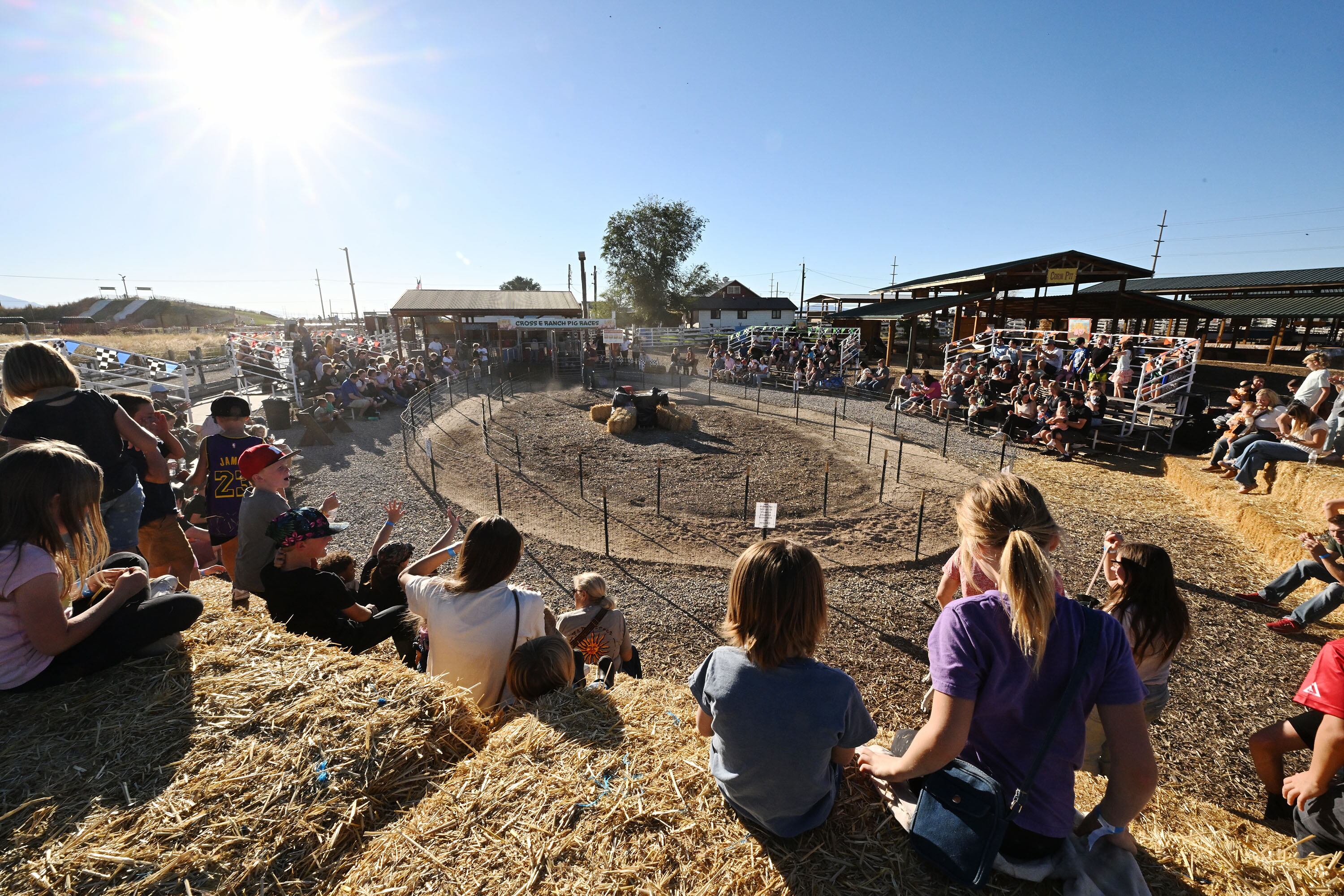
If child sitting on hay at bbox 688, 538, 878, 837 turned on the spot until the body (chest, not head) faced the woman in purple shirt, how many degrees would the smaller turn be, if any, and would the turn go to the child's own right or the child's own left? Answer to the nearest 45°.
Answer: approximately 90° to the child's own right

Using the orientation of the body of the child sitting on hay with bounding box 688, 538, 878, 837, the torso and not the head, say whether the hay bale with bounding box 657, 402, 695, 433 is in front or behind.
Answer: in front

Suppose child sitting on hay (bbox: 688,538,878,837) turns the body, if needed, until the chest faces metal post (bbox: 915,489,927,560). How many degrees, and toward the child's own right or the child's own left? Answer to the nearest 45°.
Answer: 0° — they already face it

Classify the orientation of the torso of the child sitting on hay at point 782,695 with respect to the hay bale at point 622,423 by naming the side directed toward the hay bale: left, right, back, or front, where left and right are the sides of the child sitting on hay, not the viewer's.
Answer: front

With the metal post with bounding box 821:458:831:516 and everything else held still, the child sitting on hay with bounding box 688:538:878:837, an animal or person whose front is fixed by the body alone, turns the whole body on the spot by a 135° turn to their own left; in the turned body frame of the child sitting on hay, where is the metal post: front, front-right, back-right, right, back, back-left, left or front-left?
back-right

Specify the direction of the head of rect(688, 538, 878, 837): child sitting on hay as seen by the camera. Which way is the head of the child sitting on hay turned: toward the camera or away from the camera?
away from the camera

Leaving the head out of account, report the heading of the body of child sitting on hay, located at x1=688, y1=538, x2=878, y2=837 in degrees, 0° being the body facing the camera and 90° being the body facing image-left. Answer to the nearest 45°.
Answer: approximately 180°

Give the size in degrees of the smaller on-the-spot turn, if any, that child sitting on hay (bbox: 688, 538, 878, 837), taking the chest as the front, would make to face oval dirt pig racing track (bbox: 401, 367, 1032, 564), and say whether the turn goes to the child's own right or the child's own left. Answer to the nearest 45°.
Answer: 0° — they already face it

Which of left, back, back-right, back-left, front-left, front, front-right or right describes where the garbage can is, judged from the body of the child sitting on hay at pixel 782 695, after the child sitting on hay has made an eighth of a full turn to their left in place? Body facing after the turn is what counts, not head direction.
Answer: front

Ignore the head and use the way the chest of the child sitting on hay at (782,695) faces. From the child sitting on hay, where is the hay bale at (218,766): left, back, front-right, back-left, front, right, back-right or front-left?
left

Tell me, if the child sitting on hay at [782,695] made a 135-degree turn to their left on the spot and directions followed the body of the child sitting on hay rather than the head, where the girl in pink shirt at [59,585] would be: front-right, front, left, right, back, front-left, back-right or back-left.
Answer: front-right
